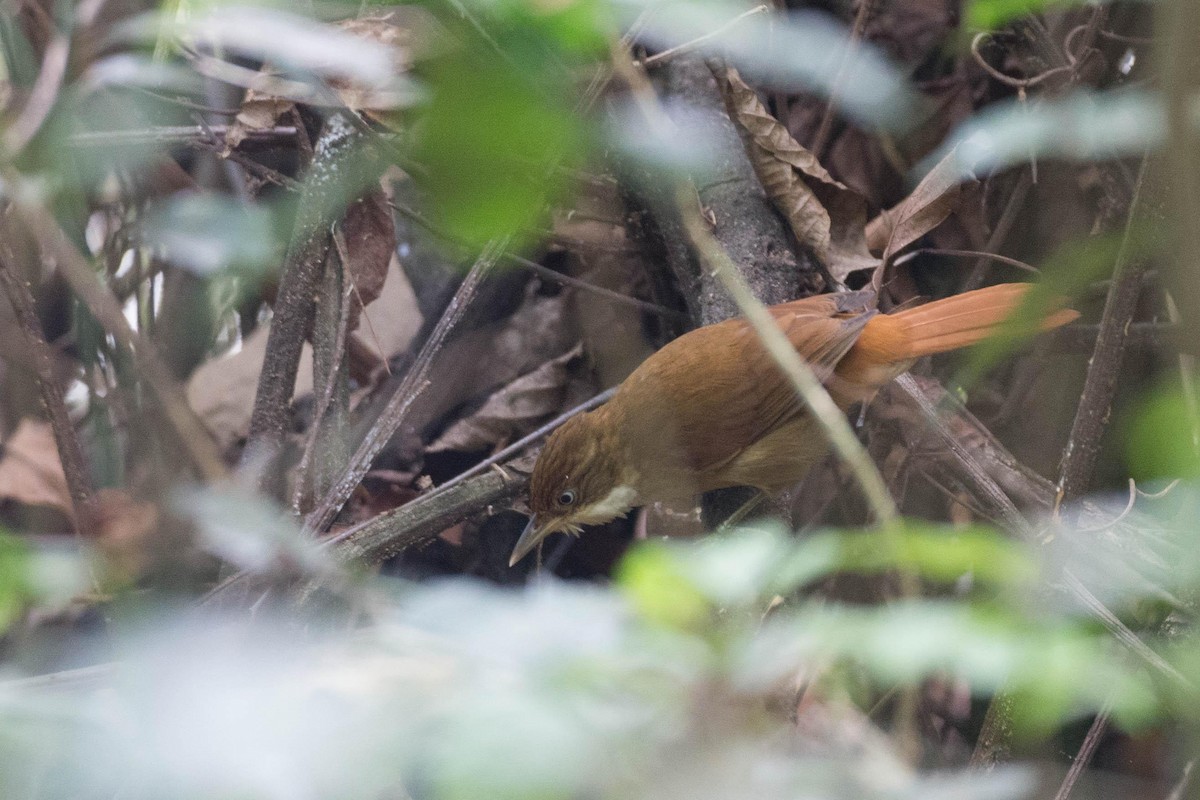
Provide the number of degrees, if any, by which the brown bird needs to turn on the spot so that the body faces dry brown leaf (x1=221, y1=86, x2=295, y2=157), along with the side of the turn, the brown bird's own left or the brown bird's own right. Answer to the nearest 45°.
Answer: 0° — it already faces it

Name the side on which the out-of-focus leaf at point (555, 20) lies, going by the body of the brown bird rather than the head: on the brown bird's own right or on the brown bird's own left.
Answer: on the brown bird's own left

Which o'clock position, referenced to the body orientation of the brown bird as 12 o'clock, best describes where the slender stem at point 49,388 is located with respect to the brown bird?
The slender stem is roughly at 11 o'clock from the brown bird.

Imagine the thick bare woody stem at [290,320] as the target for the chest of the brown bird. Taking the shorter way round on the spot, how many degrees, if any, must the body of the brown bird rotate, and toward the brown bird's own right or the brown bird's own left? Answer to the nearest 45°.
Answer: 0° — it already faces it

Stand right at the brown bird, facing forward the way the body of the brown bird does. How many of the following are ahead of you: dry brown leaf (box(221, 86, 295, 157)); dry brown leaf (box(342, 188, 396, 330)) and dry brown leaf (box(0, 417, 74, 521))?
3

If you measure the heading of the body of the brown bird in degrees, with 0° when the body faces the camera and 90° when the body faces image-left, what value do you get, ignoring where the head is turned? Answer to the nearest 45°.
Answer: approximately 90°

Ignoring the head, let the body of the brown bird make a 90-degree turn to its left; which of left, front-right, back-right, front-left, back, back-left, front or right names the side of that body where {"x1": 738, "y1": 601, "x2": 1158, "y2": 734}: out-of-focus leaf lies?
front

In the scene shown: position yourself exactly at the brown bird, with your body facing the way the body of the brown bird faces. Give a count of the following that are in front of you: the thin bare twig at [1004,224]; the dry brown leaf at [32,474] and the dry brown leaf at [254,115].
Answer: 2

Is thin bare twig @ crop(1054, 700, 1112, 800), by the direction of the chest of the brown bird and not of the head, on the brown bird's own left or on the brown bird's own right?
on the brown bird's own left

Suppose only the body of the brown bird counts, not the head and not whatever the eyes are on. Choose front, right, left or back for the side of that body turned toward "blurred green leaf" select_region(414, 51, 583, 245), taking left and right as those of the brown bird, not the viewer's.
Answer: left
